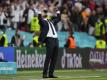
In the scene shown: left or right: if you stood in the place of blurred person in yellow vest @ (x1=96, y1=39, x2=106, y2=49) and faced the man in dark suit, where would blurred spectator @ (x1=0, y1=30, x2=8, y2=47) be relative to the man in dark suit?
right

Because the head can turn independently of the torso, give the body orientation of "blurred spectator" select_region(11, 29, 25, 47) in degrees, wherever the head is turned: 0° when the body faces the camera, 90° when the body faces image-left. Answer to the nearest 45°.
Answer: approximately 0°
